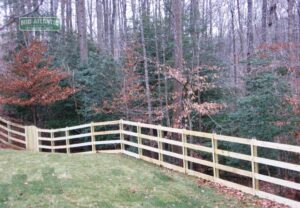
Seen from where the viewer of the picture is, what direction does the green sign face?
facing the viewer
